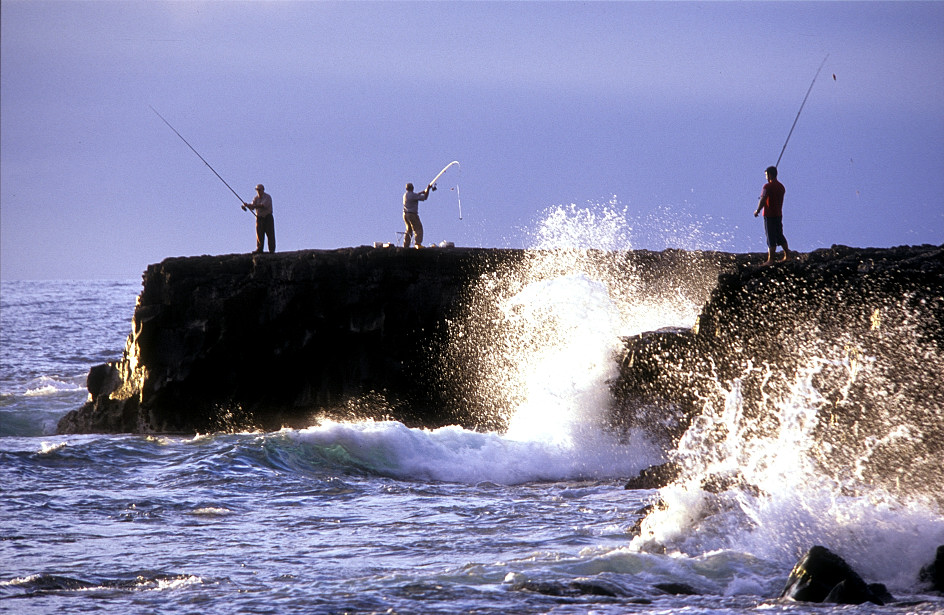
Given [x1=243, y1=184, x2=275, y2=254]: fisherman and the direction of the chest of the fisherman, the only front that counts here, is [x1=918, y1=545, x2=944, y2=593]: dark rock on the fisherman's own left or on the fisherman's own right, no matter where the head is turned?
on the fisherman's own left

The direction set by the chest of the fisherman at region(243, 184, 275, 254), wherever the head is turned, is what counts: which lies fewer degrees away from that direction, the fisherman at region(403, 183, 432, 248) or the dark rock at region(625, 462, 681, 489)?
the dark rock

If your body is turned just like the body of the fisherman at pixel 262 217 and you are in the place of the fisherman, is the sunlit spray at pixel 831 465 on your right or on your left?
on your left

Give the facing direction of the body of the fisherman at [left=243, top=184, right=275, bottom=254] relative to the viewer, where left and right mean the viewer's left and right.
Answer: facing the viewer and to the left of the viewer

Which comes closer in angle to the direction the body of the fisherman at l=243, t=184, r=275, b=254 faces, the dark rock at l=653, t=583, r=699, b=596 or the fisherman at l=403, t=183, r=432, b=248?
the dark rock
